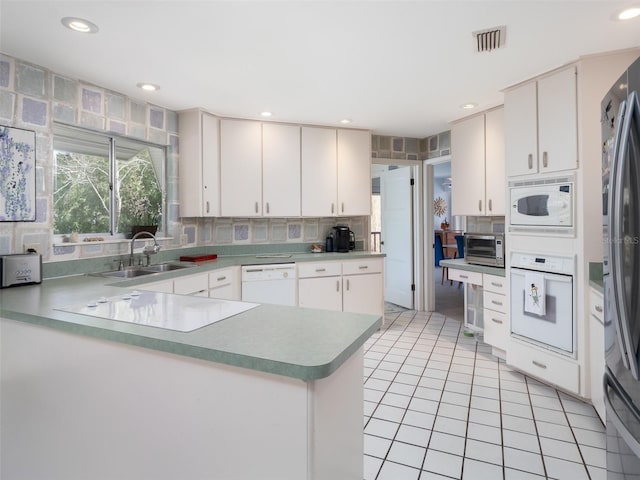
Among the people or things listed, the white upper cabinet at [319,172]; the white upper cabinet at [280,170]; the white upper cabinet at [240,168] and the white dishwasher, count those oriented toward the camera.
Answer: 4

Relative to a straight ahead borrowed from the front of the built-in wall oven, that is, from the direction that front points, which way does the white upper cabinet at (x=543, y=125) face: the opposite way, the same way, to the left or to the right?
the same way

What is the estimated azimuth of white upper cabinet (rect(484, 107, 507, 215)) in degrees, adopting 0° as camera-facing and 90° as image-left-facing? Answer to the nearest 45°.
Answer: approximately 45°

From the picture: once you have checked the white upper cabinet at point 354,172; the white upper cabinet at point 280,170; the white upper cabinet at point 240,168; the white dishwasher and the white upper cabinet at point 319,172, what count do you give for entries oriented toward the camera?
5

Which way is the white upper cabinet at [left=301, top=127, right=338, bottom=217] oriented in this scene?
toward the camera

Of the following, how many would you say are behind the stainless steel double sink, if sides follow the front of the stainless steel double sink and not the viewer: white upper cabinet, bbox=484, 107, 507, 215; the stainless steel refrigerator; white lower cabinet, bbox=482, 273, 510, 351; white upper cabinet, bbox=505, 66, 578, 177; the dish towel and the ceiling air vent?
0

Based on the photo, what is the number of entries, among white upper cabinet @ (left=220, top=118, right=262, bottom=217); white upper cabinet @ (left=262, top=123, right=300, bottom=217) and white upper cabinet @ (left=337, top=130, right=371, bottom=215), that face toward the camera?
3

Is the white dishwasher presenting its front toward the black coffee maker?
no

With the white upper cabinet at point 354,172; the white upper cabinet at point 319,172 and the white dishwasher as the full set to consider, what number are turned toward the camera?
3

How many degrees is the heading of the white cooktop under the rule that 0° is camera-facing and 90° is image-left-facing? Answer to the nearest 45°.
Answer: approximately 225°

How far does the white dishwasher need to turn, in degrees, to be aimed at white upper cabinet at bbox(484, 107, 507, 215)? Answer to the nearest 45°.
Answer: approximately 90° to its left

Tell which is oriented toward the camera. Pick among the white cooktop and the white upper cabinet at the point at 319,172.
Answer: the white upper cabinet

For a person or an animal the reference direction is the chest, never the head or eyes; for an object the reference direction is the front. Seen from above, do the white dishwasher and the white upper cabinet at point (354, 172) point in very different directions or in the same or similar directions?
same or similar directions

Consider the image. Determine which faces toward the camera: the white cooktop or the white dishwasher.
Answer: the white dishwasher

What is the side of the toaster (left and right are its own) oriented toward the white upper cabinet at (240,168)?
left

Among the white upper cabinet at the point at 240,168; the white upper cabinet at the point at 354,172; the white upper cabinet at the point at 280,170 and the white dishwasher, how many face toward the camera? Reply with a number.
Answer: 4

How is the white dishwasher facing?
toward the camera
